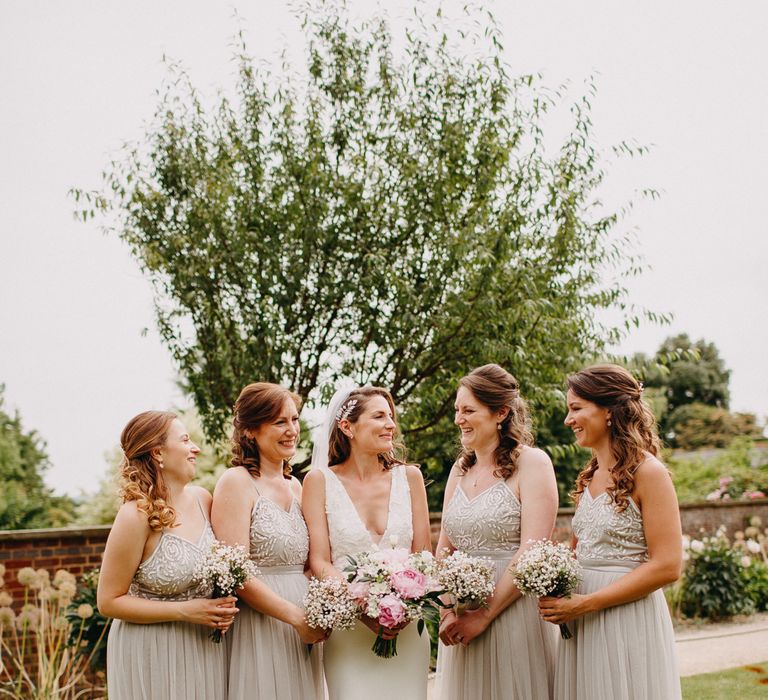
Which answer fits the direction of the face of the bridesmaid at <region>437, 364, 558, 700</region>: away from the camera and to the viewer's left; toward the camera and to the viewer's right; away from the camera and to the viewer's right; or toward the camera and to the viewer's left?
toward the camera and to the viewer's left

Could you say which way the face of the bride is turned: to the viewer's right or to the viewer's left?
to the viewer's right

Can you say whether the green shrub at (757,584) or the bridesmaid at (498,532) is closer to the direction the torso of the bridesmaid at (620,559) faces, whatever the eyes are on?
the bridesmaid

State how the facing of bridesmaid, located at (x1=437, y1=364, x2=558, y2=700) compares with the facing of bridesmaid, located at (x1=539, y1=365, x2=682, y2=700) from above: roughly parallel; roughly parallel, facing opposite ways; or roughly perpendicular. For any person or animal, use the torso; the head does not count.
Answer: roughly parallel

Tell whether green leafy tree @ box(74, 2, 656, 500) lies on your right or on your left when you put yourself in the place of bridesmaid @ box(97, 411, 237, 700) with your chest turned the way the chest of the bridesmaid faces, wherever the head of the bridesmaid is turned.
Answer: on your left

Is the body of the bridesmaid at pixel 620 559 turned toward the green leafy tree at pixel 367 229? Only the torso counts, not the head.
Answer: no

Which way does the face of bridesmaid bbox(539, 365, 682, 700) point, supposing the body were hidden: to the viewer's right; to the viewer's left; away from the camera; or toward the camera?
to the viewer's left

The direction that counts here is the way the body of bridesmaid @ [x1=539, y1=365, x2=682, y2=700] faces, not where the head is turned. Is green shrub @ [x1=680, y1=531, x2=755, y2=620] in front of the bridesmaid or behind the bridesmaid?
behind

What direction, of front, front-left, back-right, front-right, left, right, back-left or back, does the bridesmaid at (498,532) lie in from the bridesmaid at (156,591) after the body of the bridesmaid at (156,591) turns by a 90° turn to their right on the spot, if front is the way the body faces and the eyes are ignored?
back-left

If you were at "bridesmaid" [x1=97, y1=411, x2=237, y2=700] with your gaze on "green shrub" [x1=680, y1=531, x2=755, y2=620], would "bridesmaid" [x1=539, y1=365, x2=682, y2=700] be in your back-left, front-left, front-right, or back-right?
front-right

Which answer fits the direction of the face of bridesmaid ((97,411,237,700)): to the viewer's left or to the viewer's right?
to the viewer's right

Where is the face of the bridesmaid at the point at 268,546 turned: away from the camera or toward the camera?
toward the camera

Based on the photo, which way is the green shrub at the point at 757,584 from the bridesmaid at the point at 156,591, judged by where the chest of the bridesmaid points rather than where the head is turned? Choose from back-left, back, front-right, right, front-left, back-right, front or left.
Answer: left

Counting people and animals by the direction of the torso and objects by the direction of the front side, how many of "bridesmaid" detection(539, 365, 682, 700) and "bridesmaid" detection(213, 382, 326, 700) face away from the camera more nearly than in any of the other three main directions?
0

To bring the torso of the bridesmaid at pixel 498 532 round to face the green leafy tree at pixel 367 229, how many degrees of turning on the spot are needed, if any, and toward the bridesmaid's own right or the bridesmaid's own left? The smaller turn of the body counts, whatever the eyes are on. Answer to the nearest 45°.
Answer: approximately 135° to the bridesmaid's own right
